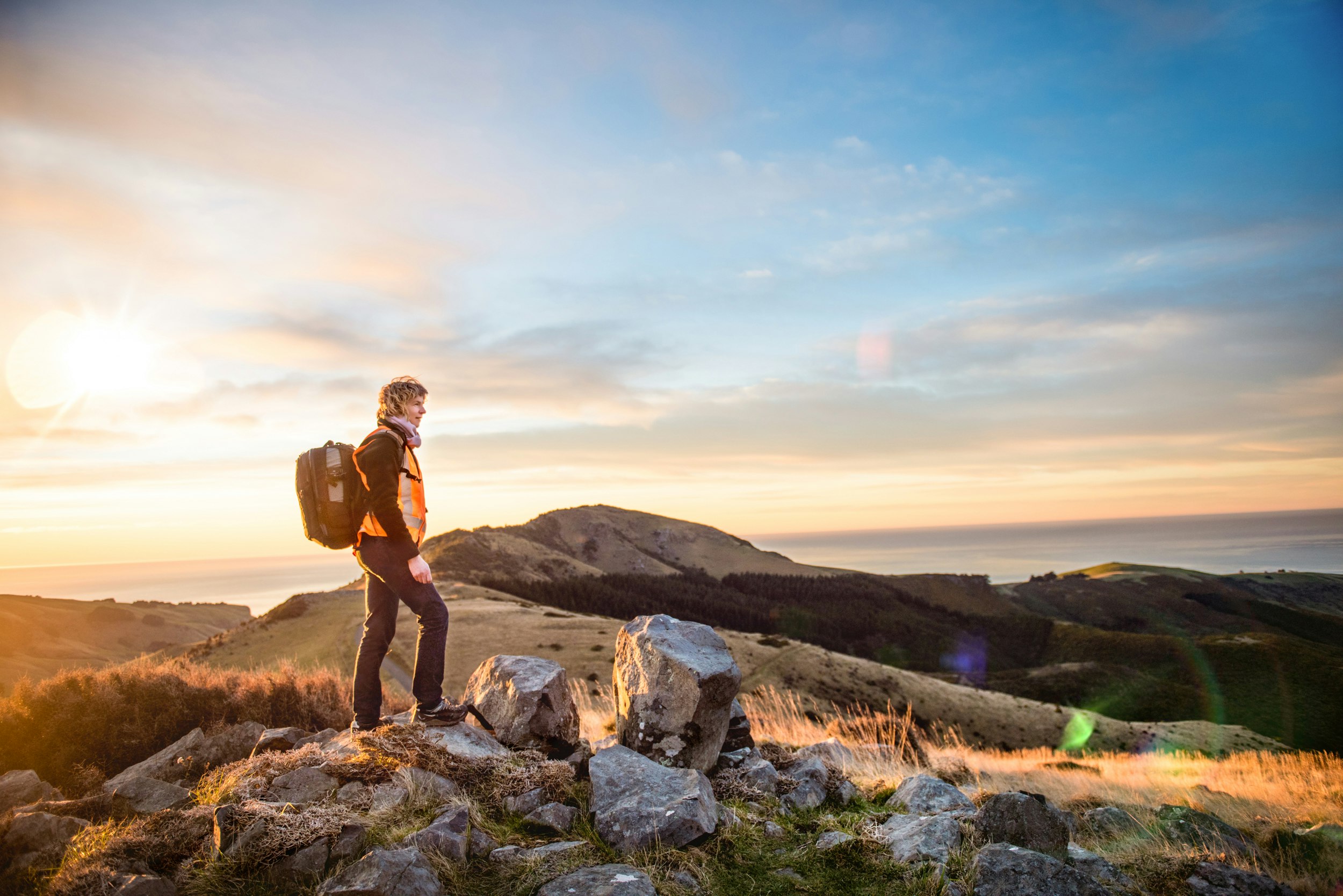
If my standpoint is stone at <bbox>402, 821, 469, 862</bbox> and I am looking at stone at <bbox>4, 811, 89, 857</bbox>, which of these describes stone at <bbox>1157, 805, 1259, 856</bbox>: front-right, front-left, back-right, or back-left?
back-right

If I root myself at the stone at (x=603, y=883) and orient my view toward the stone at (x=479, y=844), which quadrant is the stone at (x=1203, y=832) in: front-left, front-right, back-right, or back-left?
back-right

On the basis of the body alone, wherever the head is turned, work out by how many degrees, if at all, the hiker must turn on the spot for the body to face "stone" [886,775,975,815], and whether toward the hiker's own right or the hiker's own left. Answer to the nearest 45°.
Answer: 0° — they already face it

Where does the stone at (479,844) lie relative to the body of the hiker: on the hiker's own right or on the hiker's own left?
on the hiker's own right

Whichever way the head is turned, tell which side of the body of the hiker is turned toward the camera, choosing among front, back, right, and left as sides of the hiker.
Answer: right

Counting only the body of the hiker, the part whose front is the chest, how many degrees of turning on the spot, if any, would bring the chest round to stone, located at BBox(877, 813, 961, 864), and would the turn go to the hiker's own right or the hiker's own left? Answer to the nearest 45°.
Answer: approximately 45° to the hiker's own right

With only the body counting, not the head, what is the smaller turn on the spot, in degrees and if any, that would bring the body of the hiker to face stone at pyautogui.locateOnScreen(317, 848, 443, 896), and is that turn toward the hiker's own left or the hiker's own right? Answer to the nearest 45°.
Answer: approximately 90° to the hiker's own right

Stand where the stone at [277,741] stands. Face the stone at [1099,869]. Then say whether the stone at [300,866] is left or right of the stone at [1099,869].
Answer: right

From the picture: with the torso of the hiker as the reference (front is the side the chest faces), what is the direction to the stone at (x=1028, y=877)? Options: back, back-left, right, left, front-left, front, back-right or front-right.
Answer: front-right

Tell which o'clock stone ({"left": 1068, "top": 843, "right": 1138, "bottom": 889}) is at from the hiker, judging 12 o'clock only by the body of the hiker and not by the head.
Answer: The stone is roughly at 1 o'clock from the hiker.

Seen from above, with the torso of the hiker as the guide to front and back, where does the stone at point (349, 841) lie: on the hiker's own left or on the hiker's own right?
on the hiker's own right

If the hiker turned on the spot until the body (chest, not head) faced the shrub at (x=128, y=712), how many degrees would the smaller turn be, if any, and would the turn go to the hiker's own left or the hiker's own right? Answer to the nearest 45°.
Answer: approximately 135° to the hiker's own left
